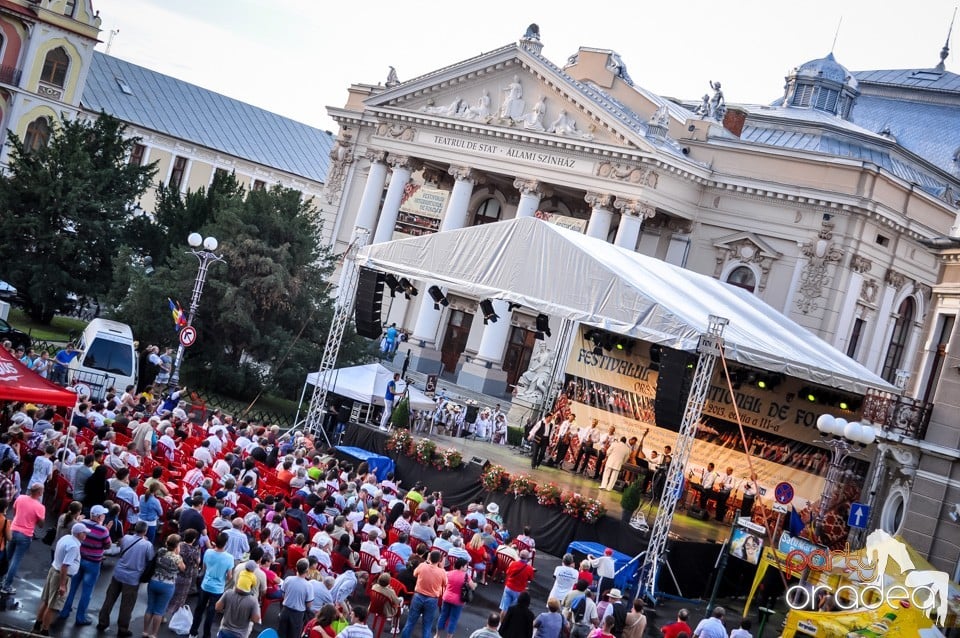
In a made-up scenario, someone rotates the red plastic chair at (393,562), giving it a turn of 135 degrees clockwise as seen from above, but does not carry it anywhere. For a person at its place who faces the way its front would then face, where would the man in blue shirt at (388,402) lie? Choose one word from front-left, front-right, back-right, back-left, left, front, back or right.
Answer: back

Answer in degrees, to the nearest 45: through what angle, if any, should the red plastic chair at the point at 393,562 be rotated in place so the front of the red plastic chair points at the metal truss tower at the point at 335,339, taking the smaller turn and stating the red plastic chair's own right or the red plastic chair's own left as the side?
approximately 45° to the red plastic chair's own left

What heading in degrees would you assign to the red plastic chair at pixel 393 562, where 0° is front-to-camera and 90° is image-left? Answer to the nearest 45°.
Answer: approximately 225°

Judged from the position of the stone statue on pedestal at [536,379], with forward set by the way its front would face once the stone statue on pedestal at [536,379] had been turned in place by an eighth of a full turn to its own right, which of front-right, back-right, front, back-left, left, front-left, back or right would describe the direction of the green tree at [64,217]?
front

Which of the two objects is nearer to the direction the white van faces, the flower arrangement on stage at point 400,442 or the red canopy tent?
the red canopy tent

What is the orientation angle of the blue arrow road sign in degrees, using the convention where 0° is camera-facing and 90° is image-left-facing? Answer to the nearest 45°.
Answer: approximately 0°

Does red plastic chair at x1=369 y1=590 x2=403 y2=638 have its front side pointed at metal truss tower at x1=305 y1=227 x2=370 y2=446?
no

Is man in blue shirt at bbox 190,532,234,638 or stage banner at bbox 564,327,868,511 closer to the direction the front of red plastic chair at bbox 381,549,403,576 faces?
the stage banner

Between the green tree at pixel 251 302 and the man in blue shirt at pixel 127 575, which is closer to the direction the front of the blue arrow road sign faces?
the man in blue shirt

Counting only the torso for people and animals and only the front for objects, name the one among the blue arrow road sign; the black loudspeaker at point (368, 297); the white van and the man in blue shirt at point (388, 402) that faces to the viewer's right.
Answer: the man in blue shirt

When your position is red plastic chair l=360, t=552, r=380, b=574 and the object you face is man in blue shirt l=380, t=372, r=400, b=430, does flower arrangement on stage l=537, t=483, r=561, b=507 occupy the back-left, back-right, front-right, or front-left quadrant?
front-right

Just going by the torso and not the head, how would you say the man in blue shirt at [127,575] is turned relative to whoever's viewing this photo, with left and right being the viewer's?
facing away from the viewer and to the right of the viewer

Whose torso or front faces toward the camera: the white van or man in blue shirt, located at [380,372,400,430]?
the white van

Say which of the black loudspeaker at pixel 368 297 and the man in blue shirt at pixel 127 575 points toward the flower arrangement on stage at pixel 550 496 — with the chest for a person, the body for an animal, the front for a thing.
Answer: the man in blue shirt

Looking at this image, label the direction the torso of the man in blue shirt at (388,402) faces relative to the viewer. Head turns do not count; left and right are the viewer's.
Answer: facing to the right of the viewer

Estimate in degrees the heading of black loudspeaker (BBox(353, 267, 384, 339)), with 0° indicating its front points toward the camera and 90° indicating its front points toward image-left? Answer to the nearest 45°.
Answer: approximately 45°

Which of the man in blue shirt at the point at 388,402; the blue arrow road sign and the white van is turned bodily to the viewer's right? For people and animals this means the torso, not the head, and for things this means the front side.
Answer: the man in blue shirt
